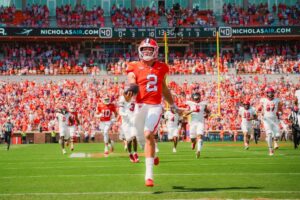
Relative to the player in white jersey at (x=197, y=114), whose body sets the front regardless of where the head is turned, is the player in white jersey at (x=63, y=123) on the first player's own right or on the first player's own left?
on the first player's own right

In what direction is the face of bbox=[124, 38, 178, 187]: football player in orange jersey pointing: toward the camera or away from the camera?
toward the camera

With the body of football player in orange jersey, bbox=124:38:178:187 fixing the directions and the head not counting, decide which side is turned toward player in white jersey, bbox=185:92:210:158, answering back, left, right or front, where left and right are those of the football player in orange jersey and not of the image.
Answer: back

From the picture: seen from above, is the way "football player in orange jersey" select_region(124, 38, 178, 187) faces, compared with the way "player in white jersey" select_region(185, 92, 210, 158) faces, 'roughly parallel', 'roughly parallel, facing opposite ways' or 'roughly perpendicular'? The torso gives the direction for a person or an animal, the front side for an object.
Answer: roughly parallel

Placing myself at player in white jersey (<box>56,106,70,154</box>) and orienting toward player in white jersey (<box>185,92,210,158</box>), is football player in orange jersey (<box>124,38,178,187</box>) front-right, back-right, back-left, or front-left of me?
front-right

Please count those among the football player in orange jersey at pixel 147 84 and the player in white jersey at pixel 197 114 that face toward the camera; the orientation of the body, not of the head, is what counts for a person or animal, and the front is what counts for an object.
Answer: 2

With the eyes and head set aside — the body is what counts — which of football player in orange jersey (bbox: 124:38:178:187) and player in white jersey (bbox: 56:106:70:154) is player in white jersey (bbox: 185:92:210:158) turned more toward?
the football player in orange jersey

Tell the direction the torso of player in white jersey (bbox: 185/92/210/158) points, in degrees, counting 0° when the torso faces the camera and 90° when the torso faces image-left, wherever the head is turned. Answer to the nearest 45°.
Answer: approximately 0°

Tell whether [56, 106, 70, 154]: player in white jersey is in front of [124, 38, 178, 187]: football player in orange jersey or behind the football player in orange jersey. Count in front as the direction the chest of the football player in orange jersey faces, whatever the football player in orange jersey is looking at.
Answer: behind

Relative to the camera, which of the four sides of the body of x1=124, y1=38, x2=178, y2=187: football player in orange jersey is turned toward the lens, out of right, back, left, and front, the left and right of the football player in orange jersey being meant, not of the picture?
front

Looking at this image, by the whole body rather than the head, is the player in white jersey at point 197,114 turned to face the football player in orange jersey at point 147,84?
yes

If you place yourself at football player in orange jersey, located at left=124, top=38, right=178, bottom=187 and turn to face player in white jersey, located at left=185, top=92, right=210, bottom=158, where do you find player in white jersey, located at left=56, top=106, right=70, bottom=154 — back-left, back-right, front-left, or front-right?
front-left
